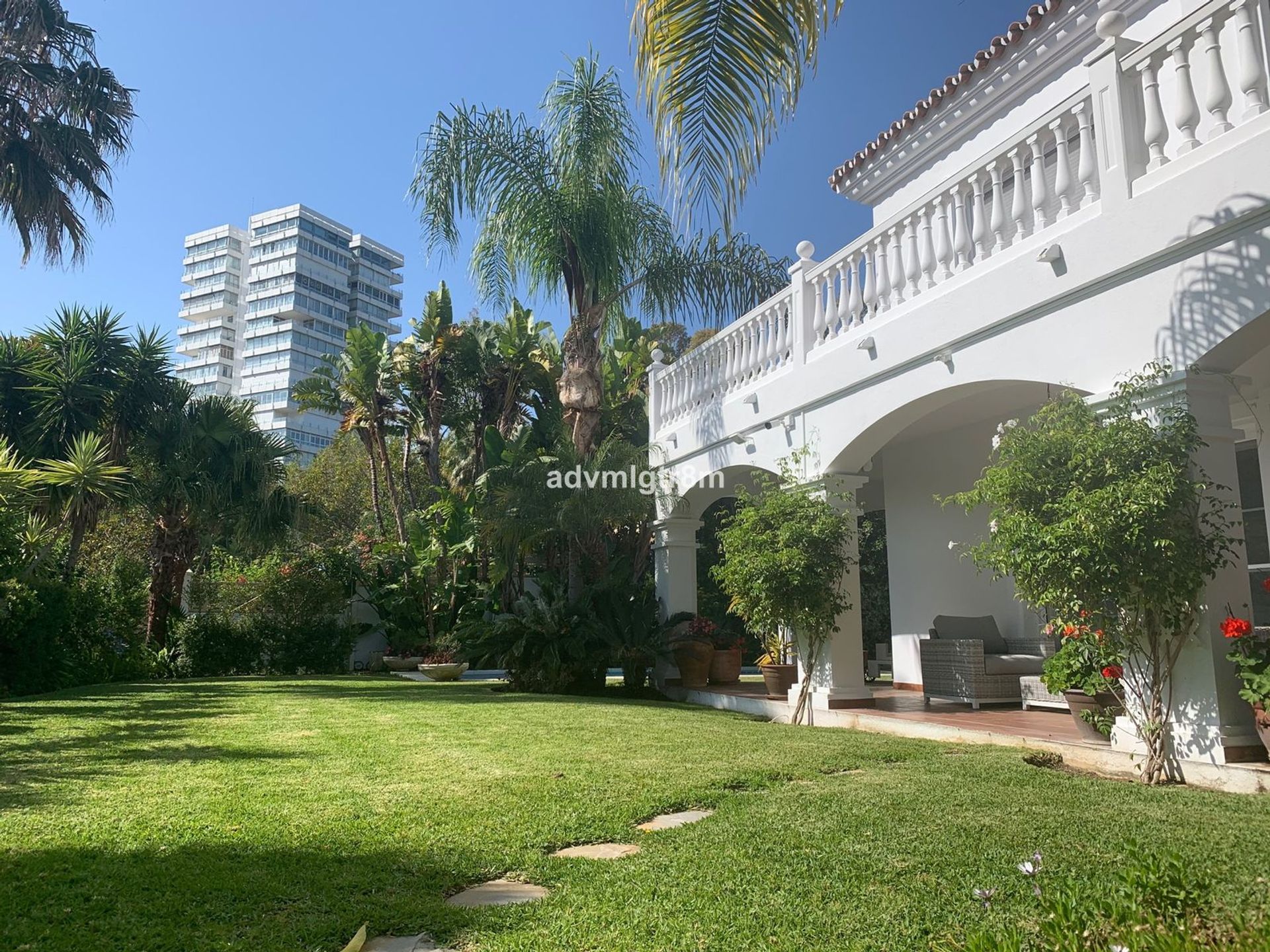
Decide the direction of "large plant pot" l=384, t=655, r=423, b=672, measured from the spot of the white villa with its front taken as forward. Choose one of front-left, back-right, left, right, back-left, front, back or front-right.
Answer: right

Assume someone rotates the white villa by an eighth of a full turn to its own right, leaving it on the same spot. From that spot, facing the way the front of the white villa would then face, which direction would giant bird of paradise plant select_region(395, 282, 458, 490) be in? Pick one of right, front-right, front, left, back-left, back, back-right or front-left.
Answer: front-right

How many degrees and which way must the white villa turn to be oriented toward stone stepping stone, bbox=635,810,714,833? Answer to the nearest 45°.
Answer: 0° — it already faces it

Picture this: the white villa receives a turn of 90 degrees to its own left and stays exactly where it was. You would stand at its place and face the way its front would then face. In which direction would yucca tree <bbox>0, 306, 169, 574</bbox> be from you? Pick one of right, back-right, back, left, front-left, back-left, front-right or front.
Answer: back-right

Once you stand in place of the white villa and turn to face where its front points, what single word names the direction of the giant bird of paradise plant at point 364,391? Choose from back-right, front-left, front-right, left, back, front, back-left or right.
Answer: right

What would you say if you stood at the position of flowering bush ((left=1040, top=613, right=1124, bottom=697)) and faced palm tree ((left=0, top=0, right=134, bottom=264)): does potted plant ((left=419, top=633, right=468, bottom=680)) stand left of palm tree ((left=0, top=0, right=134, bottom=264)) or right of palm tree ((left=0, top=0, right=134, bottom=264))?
right

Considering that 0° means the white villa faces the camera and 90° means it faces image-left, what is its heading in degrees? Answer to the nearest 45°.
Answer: approximately 45°
